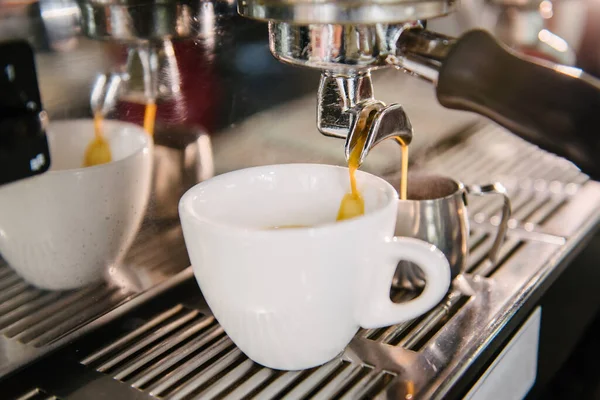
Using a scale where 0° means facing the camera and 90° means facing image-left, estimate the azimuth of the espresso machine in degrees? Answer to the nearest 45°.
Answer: approximately 315°
